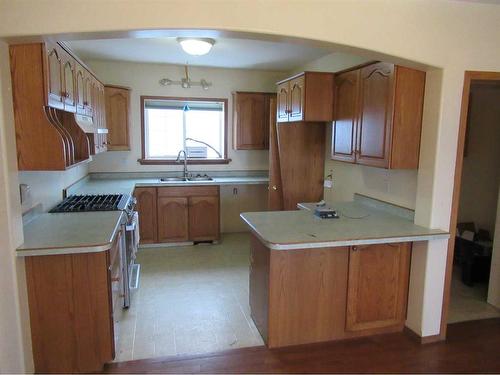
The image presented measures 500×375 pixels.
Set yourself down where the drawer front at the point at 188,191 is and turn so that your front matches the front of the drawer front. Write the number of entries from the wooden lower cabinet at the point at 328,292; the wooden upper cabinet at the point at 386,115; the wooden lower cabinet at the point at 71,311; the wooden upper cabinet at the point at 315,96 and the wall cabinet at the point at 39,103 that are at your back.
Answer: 0

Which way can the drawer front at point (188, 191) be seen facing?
toward the camera

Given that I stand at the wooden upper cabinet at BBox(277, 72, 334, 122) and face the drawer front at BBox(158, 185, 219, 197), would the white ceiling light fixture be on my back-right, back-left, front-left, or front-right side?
front-left

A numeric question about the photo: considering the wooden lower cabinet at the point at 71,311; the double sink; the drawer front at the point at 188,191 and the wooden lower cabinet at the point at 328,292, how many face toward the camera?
3

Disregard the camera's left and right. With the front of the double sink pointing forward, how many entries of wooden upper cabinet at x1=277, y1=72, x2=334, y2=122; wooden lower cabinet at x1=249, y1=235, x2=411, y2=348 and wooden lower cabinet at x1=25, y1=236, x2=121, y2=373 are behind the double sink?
0

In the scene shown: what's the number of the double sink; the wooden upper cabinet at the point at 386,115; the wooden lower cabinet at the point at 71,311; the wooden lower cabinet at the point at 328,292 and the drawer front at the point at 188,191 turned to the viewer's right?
1

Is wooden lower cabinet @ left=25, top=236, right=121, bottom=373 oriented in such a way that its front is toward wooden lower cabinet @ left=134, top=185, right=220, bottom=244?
no

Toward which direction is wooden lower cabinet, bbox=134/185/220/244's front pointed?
toward the camera

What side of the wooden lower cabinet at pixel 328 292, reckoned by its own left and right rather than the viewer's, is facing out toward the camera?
front

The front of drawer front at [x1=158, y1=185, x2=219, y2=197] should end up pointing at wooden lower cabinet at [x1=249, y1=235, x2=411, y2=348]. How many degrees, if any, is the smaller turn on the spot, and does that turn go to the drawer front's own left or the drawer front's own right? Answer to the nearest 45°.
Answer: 0° — it already faces it

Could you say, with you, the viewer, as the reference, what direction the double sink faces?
facing the viewer

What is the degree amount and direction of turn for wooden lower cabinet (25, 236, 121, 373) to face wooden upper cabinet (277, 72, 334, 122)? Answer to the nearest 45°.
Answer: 0° — it already faces it

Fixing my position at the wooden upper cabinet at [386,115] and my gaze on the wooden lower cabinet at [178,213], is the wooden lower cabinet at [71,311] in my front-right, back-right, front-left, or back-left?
front-left

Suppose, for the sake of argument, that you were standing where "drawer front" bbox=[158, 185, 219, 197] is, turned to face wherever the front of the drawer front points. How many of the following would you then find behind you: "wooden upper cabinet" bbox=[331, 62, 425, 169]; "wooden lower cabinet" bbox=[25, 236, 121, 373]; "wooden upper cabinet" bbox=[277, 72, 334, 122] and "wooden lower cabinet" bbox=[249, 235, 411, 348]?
0

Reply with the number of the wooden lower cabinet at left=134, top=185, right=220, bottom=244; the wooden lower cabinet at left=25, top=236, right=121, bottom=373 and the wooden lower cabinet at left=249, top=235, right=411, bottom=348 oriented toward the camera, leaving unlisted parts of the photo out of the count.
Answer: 2

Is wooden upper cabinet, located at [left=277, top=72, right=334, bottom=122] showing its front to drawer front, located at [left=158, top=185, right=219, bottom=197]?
no

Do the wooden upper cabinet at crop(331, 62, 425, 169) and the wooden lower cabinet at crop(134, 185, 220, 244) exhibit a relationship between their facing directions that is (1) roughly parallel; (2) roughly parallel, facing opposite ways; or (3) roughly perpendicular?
roughly perpendicular

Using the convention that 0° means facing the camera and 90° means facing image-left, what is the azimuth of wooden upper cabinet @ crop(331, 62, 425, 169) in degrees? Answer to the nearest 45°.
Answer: approximately 45°
